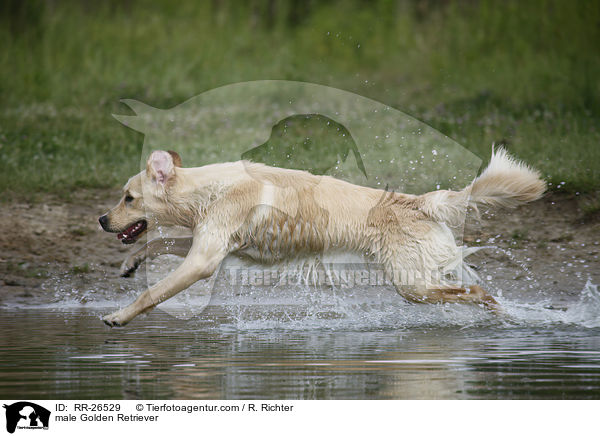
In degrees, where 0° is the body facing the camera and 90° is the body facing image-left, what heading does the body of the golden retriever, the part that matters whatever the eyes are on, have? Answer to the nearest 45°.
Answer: approximately 90°
